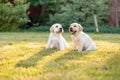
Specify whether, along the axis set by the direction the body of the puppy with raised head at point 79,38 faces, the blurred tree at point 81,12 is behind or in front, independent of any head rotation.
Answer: behind

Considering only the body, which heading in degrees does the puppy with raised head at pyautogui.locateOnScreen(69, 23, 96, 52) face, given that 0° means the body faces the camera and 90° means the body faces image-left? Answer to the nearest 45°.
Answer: approximately 45°

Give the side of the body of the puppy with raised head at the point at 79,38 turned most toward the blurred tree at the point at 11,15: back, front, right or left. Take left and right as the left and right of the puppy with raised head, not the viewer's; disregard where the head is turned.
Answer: right
